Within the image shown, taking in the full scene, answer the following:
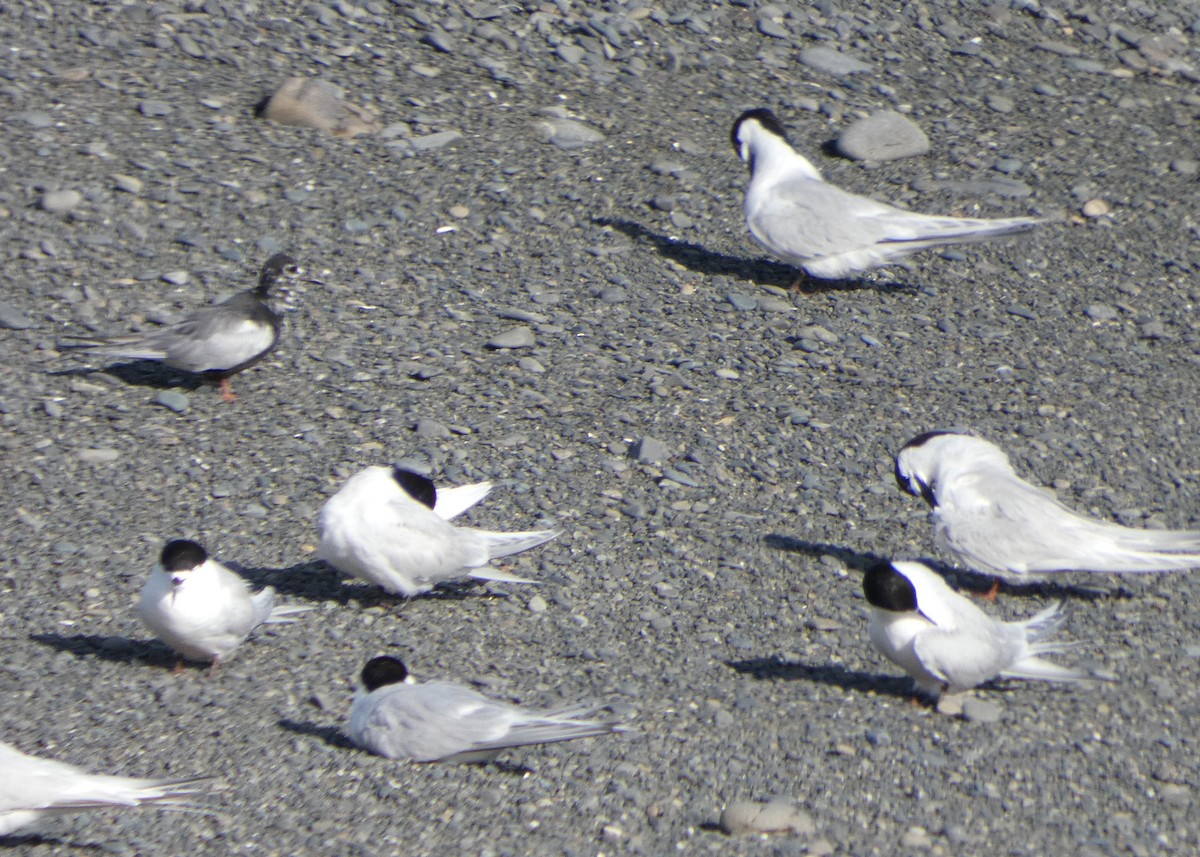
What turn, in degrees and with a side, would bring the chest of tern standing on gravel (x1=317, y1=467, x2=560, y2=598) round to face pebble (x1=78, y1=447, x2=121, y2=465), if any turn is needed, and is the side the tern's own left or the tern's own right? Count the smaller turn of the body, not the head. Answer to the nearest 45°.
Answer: approximately 45° to the tern's own right

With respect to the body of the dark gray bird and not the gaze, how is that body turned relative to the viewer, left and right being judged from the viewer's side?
facing to the right of the viewer

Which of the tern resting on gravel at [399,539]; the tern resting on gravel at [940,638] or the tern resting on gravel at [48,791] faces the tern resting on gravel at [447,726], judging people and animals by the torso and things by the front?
the tern resting on gravel at [940,638]

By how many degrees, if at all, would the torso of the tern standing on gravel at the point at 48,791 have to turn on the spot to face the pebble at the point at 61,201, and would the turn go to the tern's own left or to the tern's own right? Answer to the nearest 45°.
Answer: approximately 90° to the tern's own right

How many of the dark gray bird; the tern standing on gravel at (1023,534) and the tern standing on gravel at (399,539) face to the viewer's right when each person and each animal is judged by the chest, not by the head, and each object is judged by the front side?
1

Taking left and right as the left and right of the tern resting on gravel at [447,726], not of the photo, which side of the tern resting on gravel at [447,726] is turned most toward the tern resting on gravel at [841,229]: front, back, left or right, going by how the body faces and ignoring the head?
right

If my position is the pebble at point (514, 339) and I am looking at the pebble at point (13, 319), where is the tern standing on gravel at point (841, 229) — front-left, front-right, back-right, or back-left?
back-right

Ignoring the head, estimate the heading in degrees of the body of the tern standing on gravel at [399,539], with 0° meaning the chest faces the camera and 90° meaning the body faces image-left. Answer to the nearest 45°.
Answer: approximately 90°

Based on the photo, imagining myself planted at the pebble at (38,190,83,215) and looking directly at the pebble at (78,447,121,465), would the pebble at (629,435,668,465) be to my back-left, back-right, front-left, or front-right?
front-left

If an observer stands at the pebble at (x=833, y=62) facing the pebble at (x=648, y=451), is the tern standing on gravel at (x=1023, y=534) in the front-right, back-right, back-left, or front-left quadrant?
front-left

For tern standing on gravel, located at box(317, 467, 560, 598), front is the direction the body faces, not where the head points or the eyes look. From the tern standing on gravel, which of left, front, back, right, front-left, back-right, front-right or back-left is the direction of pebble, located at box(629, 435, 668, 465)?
back-right

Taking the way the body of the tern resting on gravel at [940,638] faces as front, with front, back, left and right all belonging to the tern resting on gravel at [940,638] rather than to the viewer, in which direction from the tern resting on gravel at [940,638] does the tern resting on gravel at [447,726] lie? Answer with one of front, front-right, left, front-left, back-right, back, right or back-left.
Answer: front

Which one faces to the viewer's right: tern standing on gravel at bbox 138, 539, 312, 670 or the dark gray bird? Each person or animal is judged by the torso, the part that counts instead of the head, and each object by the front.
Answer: the dark gray bird

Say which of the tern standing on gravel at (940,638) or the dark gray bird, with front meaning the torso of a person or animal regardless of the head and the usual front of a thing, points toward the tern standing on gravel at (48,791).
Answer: the tern standing on gravel at (940,638)

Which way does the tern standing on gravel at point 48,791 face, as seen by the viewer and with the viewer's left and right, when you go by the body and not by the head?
facing to the left of the viewer

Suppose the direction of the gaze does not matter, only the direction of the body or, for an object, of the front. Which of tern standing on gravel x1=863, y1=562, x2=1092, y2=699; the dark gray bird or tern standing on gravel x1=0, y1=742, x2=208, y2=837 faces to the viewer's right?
the dark gray bird

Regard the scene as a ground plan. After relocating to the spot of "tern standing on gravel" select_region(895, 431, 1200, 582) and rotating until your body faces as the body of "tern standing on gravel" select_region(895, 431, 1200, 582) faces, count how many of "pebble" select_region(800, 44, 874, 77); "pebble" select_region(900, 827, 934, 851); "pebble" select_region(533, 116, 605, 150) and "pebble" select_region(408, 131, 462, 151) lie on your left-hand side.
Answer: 1

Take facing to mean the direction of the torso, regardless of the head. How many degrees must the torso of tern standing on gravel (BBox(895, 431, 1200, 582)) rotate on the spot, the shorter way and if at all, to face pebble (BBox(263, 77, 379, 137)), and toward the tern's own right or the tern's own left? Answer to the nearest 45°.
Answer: approximately 45° to the tern's own right

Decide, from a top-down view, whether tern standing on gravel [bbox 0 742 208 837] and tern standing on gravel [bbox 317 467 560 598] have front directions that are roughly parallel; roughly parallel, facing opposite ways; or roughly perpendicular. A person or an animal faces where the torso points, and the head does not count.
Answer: roughly parallel

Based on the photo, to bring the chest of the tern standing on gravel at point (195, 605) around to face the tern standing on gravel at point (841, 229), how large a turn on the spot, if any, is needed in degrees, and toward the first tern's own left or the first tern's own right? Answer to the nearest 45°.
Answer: approximately 180°
